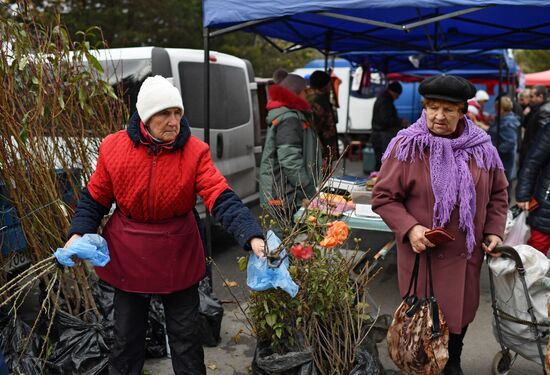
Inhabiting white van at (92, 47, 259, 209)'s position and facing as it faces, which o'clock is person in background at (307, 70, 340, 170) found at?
The person in background is roughly at 4 o'clock from the white van.

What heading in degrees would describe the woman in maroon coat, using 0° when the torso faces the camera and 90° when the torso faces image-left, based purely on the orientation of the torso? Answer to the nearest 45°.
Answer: approximately 0°

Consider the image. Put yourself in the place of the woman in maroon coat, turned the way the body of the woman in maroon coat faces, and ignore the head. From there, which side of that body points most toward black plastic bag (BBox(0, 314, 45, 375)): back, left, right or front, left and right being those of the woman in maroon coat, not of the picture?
right

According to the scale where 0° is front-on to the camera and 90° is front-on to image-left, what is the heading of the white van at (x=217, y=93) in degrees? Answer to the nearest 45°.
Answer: approximately 135°

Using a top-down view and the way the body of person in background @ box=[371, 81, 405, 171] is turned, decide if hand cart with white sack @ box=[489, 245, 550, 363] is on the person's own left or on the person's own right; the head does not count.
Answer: on the person's own right
